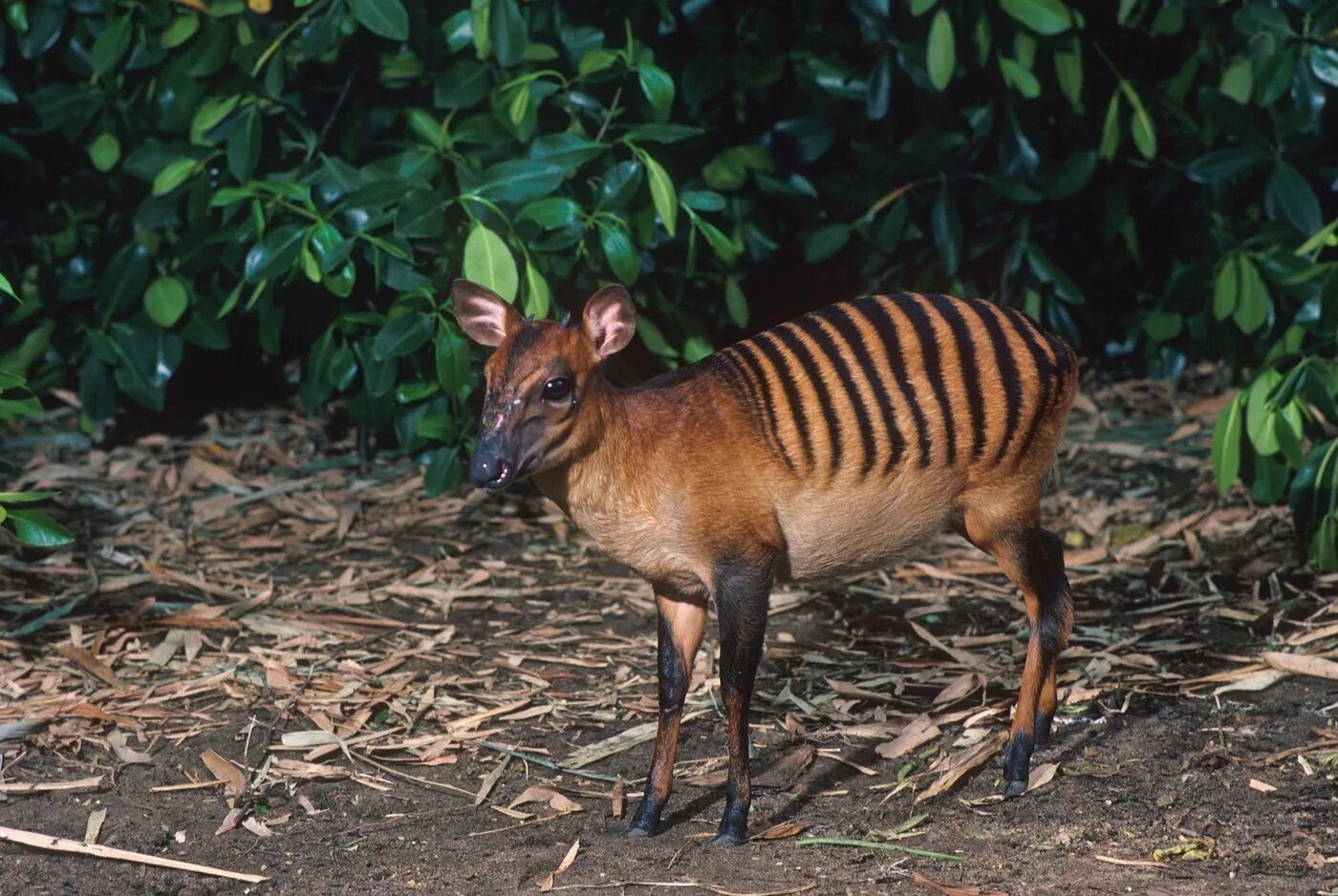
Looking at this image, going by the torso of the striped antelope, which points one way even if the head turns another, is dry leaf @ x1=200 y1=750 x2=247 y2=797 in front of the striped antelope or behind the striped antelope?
in front

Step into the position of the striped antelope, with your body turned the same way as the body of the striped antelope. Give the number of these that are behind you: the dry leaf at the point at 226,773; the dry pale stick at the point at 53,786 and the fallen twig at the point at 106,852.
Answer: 0

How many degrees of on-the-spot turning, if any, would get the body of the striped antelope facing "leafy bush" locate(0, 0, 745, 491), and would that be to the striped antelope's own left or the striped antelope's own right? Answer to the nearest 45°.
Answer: approximately 90° to the striped antelope's own right

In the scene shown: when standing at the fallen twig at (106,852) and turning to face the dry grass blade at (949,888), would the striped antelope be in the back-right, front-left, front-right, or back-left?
front-left

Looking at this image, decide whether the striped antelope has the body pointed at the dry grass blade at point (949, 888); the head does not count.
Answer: no

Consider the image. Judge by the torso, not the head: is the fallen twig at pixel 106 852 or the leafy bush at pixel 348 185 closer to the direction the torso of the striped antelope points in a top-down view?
the fallen twig

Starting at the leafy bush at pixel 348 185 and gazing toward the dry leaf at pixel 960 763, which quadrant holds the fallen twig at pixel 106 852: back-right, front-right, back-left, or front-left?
front-right

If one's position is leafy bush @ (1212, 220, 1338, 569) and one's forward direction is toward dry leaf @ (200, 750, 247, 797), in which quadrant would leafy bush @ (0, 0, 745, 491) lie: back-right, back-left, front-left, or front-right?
front-right

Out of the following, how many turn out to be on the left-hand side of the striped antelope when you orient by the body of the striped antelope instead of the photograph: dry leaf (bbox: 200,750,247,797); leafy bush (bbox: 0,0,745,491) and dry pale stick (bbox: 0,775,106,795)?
0

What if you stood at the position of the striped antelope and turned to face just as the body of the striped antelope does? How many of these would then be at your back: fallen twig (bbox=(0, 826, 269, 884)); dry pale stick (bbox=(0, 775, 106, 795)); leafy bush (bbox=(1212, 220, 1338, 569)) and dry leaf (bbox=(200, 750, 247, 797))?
1

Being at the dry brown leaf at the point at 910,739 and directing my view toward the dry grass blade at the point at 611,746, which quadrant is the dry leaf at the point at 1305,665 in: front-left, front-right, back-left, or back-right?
back-right

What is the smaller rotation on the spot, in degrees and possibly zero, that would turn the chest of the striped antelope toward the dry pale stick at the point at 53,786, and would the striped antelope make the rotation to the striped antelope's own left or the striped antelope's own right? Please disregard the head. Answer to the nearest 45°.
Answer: approximately 45° to the striped antelope's own right

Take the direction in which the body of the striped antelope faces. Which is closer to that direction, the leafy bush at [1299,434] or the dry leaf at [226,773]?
the dry leaf

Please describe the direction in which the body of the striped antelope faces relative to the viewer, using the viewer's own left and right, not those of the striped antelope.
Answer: facing the viewer and to the left of the viewer

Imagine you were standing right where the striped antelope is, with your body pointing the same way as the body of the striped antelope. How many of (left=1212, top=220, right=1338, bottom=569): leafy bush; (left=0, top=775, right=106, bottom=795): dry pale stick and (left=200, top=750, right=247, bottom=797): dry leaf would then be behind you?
1
